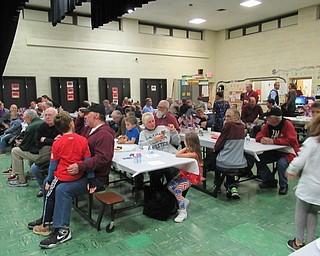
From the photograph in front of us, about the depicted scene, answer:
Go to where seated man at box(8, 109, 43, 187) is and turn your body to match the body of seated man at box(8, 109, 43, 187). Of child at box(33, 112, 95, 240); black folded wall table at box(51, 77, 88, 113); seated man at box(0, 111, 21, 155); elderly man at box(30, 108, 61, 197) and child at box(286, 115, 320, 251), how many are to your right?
2

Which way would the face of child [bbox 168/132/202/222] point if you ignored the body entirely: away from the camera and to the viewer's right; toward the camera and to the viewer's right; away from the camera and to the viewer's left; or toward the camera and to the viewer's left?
away from the camera and to the viewer's left

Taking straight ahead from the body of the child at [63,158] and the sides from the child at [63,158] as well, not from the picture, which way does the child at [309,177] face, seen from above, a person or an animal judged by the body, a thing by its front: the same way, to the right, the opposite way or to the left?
the same way

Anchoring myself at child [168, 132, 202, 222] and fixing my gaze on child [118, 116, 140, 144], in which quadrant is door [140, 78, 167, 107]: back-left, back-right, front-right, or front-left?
front-right

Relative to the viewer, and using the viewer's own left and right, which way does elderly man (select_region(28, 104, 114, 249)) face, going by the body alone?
facing to the left of the viewer

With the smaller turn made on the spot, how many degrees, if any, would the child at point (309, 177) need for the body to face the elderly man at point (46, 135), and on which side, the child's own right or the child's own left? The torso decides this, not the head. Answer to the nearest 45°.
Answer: approximately 45° to the child's own left

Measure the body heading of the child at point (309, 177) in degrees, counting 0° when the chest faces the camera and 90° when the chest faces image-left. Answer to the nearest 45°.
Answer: approximately 135°

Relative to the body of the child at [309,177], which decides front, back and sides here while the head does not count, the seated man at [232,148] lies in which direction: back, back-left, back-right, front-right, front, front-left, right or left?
front
